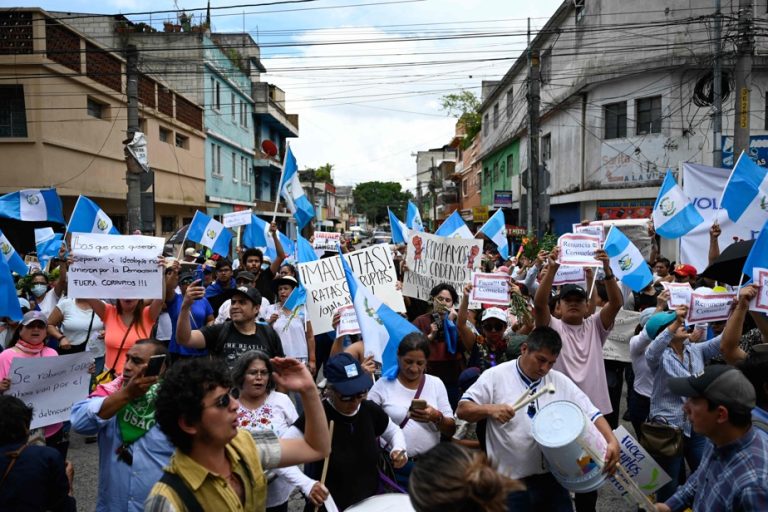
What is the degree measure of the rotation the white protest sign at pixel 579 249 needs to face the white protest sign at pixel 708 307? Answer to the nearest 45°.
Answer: approximately 45° to its left

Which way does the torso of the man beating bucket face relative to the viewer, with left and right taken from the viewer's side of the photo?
facing the viewer and to the right of the viewer

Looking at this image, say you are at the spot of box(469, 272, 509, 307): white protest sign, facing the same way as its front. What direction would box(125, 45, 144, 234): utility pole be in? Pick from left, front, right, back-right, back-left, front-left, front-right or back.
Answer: back-right

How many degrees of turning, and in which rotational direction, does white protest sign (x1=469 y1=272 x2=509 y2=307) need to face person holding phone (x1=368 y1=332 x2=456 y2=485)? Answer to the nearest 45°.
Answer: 0° — it already faces them

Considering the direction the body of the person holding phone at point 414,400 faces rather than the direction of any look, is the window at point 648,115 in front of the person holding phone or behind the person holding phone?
behind

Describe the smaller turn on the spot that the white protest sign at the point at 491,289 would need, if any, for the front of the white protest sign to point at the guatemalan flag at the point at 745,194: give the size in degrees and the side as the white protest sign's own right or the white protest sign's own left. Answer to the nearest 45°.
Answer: approximately 135° to the white protest sign's own left

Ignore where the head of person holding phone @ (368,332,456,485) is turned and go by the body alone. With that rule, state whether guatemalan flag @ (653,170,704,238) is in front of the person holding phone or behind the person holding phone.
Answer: behind

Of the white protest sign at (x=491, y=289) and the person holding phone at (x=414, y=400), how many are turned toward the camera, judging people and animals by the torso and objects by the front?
2

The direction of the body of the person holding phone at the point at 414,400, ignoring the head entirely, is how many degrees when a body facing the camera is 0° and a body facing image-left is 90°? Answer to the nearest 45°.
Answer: approximately 0°
